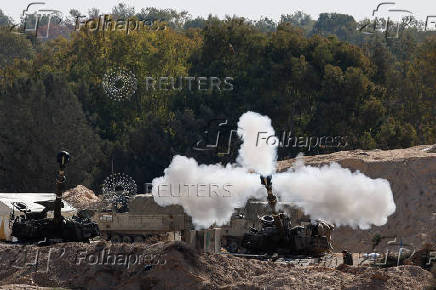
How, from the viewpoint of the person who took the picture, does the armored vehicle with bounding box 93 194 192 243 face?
facing to the left of the viewer

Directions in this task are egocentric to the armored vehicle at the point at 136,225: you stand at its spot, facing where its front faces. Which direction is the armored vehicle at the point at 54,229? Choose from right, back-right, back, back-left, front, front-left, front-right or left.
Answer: front-left

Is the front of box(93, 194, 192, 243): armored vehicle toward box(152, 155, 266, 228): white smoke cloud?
no

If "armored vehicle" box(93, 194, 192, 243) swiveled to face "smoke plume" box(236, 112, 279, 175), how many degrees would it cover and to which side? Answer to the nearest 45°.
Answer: approximately 135° to its left

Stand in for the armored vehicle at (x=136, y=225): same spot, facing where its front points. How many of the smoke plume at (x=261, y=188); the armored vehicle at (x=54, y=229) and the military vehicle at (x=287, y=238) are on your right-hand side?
0

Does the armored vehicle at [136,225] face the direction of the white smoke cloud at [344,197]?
no

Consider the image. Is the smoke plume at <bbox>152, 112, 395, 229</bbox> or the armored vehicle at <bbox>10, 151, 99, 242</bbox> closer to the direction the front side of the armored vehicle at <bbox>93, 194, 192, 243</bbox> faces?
the armored vehicle

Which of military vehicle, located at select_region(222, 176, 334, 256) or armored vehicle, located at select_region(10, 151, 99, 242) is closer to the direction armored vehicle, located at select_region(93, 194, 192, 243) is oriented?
the armored vehicle

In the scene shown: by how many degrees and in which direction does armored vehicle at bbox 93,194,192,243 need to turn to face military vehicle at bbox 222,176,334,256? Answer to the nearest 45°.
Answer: approximately 135° to its left

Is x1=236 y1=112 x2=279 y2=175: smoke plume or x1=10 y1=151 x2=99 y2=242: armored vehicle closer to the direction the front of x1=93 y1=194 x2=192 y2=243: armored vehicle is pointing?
the armored vehicle

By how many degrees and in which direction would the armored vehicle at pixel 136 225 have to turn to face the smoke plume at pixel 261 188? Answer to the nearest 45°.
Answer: approximately 135° to its left
